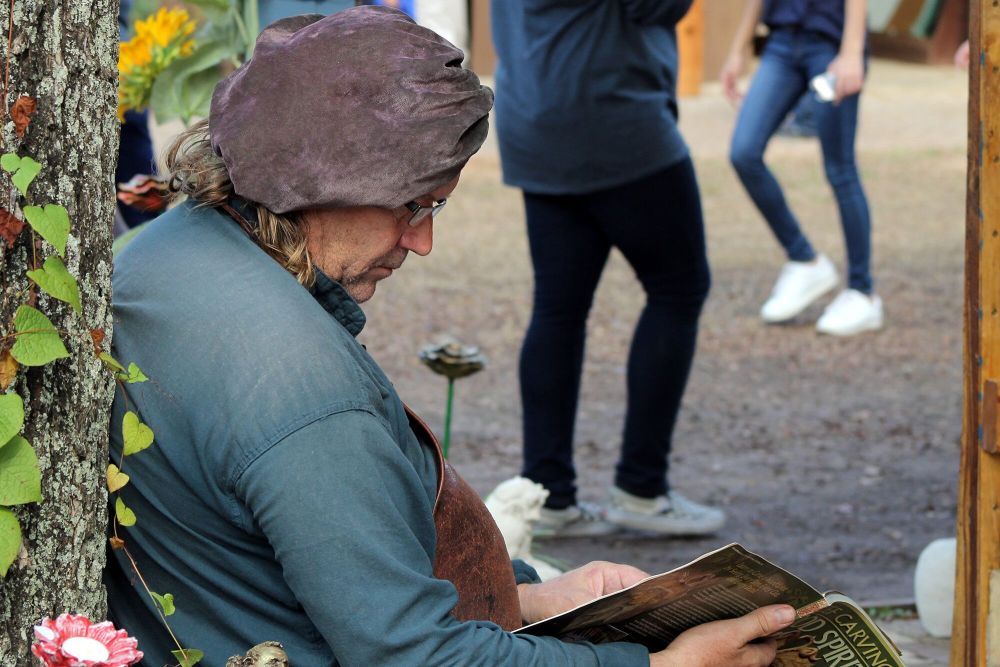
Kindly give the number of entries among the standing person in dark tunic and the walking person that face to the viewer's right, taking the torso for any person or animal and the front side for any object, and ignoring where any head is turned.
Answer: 1

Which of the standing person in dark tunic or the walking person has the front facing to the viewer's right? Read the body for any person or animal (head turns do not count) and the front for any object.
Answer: the standing person in dark tunic

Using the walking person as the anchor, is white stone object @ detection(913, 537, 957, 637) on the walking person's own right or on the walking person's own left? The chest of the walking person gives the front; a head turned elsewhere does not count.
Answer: on the walking person's own left

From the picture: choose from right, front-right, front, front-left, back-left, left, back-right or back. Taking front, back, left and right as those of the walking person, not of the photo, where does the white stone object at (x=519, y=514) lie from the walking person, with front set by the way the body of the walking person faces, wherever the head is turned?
front-left

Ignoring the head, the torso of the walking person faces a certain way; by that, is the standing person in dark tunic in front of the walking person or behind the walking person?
in front

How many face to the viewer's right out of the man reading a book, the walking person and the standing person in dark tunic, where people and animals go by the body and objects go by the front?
2

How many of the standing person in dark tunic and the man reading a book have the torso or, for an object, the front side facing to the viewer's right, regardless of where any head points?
2

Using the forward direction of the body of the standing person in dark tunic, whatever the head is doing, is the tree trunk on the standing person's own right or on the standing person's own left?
on the standing person's own right

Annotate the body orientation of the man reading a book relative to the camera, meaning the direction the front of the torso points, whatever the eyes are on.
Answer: to the viewer's right

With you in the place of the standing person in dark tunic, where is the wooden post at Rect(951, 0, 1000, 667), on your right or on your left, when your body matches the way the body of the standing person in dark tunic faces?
on your right

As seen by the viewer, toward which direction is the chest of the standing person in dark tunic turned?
to the viewer's right

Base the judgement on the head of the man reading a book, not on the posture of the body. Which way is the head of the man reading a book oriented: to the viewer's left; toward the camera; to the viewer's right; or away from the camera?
to the viewer's right

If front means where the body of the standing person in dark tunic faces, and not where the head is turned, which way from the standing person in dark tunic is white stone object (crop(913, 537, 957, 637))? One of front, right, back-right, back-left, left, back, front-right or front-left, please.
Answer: front-right

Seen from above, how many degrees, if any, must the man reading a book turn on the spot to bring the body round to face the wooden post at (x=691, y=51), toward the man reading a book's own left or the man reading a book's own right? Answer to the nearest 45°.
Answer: approximately 90° to the man reading a book's own left
